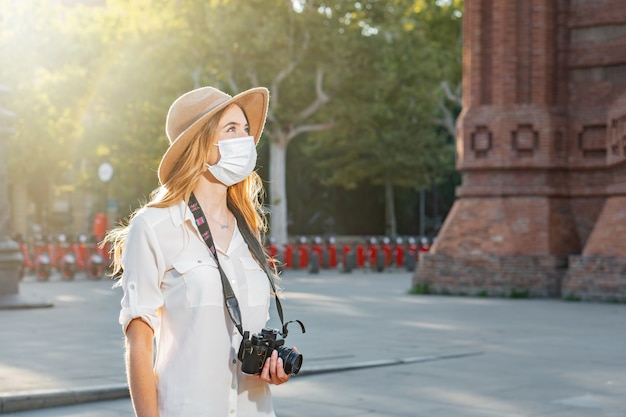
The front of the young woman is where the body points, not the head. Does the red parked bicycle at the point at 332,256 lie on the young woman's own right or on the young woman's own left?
on the young woman's own left

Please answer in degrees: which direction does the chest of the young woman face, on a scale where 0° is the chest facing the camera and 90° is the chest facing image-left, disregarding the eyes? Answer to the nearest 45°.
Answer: approximately 315°

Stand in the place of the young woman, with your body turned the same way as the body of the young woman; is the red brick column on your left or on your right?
on your left

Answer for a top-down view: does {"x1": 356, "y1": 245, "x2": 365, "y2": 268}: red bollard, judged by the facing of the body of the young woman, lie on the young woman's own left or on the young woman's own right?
on the young woman's own left

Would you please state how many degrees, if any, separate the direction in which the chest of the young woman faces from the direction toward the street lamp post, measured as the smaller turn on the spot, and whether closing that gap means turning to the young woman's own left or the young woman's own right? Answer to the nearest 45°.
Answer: approximately 135° to the young woman's own left

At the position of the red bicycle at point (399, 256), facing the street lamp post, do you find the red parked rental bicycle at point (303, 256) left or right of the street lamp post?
right

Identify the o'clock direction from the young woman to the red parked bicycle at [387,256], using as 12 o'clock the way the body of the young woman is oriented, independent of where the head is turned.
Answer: The red parked bicycle is roughly at 8 o'clock from the young woman.

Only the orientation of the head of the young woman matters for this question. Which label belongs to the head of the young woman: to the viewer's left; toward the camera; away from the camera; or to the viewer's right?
to the viewer's right
